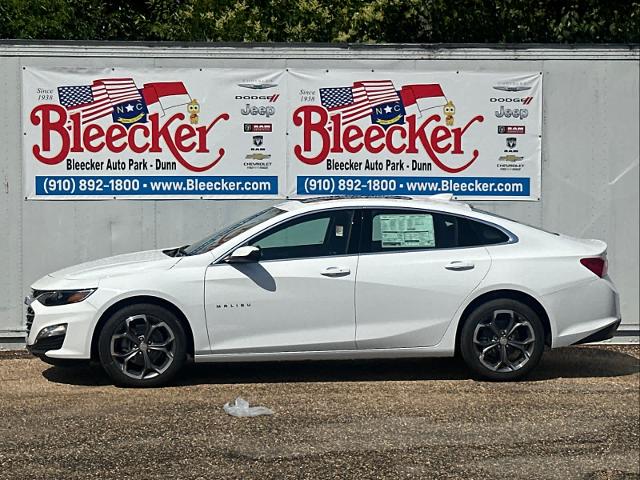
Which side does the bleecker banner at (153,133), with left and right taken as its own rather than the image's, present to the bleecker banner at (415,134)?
left

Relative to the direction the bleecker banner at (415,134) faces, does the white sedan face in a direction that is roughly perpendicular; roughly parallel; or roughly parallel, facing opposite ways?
roughly perpendicular

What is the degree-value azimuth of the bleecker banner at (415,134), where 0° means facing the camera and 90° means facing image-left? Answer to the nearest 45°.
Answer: approximately 0°

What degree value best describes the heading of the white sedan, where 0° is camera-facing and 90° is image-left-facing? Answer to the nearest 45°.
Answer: approximately 90°

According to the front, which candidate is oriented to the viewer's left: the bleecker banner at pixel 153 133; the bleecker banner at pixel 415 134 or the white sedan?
the white sedan

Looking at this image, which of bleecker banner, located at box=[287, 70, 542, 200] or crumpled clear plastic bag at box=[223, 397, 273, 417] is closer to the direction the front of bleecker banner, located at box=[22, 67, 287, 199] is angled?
the crumpled clear plastic bag

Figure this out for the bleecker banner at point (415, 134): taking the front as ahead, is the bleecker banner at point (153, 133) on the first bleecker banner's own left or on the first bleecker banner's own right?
on the first bleecker banner's own right

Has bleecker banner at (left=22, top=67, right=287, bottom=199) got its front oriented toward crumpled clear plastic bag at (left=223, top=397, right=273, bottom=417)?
yes
